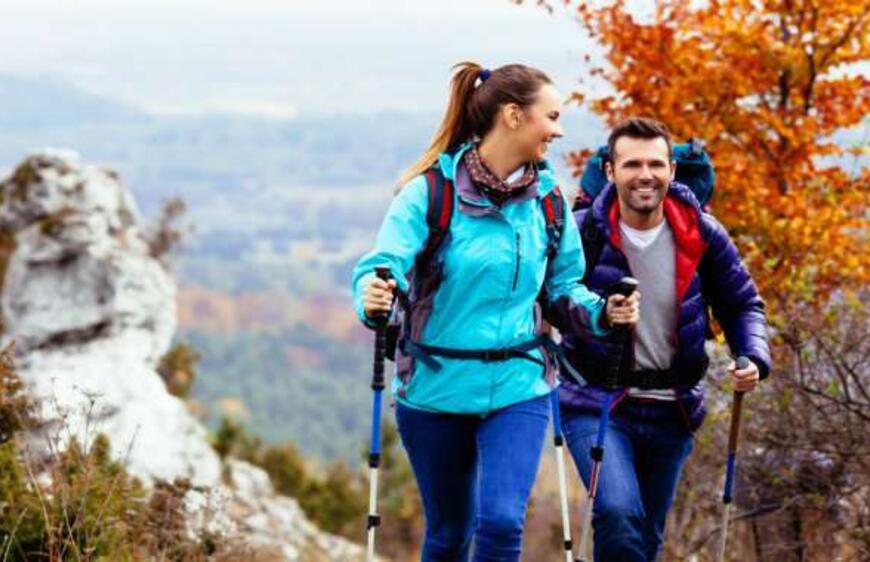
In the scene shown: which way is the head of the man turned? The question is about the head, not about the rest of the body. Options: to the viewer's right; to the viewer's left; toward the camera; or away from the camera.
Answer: toward the camera

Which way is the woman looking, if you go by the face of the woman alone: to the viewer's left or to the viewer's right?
to the viewer's right

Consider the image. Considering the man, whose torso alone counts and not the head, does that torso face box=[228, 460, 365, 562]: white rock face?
no

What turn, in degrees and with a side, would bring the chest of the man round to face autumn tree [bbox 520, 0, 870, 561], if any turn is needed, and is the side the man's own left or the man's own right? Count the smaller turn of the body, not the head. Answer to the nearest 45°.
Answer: approximately 180°

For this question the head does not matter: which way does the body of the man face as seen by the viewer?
toward the camera

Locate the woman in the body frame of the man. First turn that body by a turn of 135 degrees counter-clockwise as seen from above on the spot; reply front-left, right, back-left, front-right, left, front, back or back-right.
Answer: back
